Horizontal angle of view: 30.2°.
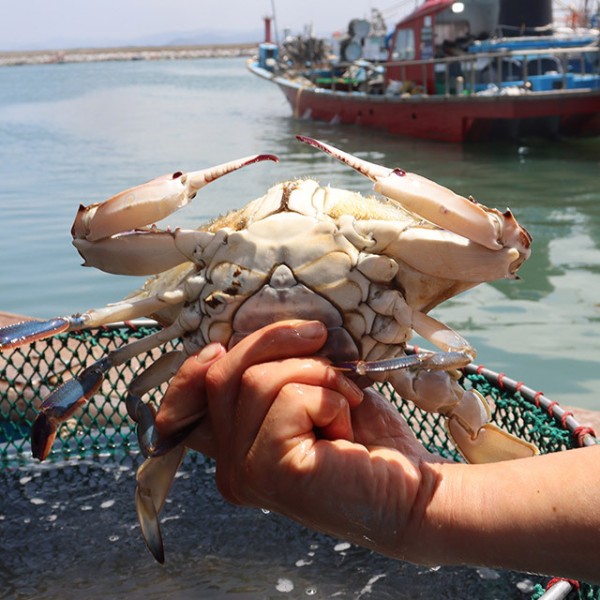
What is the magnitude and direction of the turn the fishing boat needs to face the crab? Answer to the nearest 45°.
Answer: approximately 90° to its left

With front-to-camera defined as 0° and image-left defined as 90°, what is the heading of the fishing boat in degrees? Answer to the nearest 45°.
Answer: approximately 90°

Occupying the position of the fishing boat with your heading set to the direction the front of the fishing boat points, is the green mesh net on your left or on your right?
on your left
